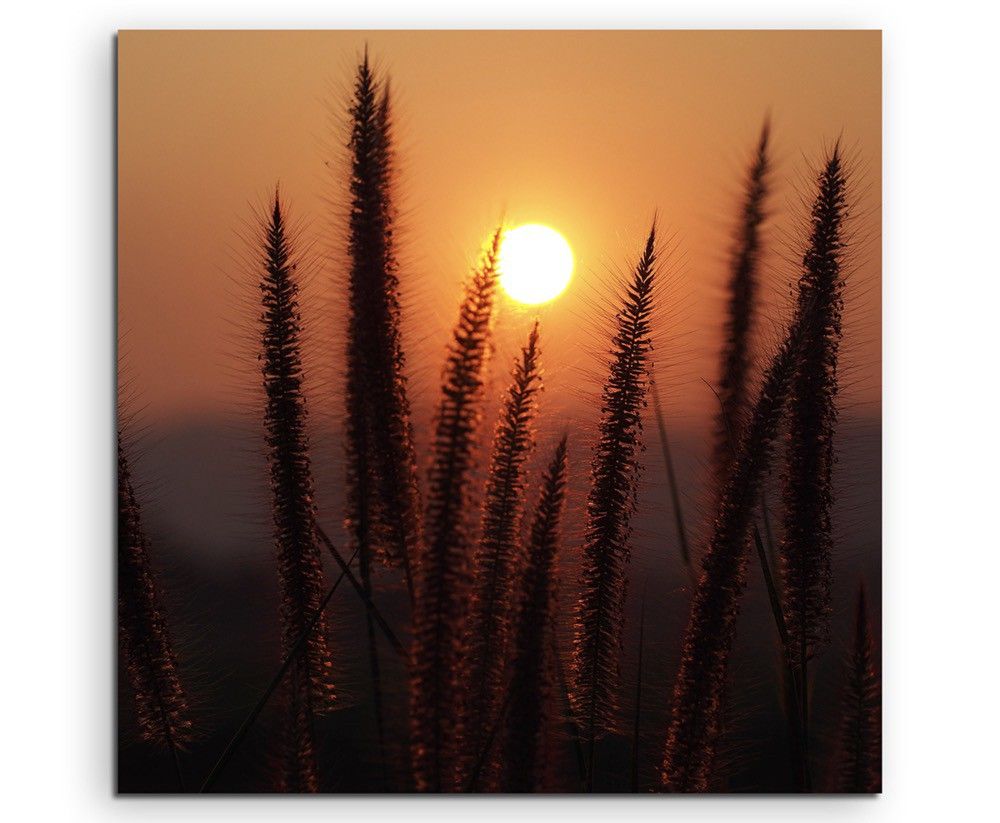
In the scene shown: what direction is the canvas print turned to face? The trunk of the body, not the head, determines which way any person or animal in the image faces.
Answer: toward the camera
